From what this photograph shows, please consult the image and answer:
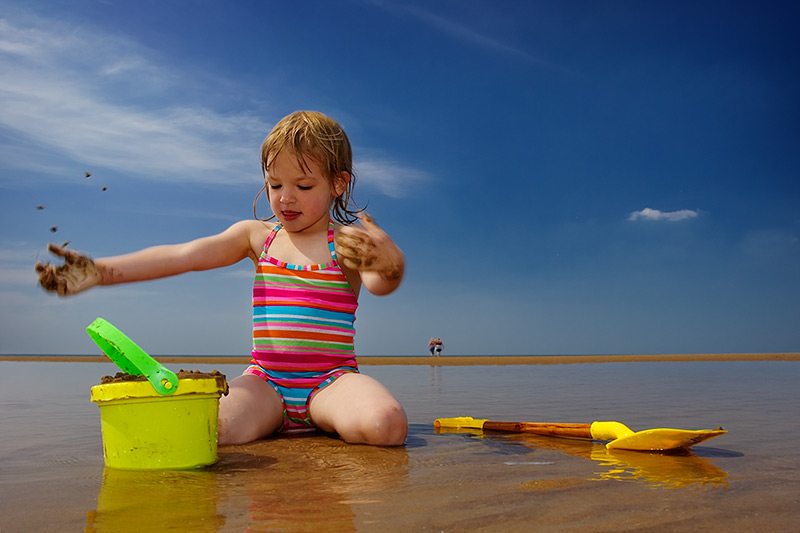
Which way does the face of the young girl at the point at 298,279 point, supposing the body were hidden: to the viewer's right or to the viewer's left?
to the viewer's left

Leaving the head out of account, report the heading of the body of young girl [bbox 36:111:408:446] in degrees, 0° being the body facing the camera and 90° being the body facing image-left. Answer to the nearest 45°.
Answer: approximately 0°

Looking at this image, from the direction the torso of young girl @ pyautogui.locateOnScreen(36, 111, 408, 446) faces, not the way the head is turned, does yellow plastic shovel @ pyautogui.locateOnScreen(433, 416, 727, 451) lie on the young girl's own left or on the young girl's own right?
on the young girl's own left
